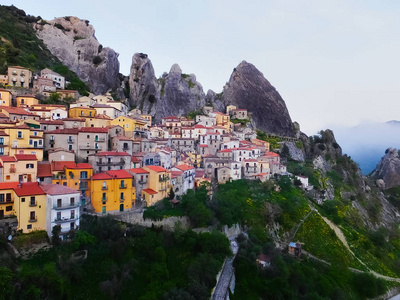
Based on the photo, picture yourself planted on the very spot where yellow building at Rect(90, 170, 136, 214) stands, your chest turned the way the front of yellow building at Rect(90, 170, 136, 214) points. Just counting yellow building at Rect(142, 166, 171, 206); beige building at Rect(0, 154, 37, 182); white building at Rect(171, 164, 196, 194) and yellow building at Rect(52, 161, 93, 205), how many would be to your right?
2

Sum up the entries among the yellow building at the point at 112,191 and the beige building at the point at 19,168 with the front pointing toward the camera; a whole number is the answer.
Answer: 2

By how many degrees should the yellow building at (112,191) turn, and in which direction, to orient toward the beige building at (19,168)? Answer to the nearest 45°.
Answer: approximately 90° to its right

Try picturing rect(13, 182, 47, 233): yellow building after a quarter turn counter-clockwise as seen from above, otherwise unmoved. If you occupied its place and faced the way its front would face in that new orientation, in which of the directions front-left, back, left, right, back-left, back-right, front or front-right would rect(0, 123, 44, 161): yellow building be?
left

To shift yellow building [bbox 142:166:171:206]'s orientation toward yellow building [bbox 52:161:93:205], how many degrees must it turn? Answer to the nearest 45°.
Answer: approximately 135° to its right

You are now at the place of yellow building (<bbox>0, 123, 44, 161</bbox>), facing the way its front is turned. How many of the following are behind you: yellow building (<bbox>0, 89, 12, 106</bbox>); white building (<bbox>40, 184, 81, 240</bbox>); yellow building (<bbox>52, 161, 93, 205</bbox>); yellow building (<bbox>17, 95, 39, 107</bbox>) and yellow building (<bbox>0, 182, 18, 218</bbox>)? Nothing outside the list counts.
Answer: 2

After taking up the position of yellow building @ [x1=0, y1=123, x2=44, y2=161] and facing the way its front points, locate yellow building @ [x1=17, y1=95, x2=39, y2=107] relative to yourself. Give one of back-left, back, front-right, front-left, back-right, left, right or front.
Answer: back

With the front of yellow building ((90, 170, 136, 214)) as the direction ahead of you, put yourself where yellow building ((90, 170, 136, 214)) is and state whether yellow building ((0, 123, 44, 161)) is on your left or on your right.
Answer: on your right

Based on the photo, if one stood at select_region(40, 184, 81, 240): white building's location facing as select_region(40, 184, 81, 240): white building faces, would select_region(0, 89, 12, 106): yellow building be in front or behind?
behind

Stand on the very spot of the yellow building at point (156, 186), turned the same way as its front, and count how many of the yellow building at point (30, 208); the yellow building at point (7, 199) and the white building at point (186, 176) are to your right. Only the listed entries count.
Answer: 2

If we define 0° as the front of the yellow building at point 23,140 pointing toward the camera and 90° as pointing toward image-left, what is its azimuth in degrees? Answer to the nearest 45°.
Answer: approximately 0°

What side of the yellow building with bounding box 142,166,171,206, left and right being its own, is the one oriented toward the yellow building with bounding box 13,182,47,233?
right
